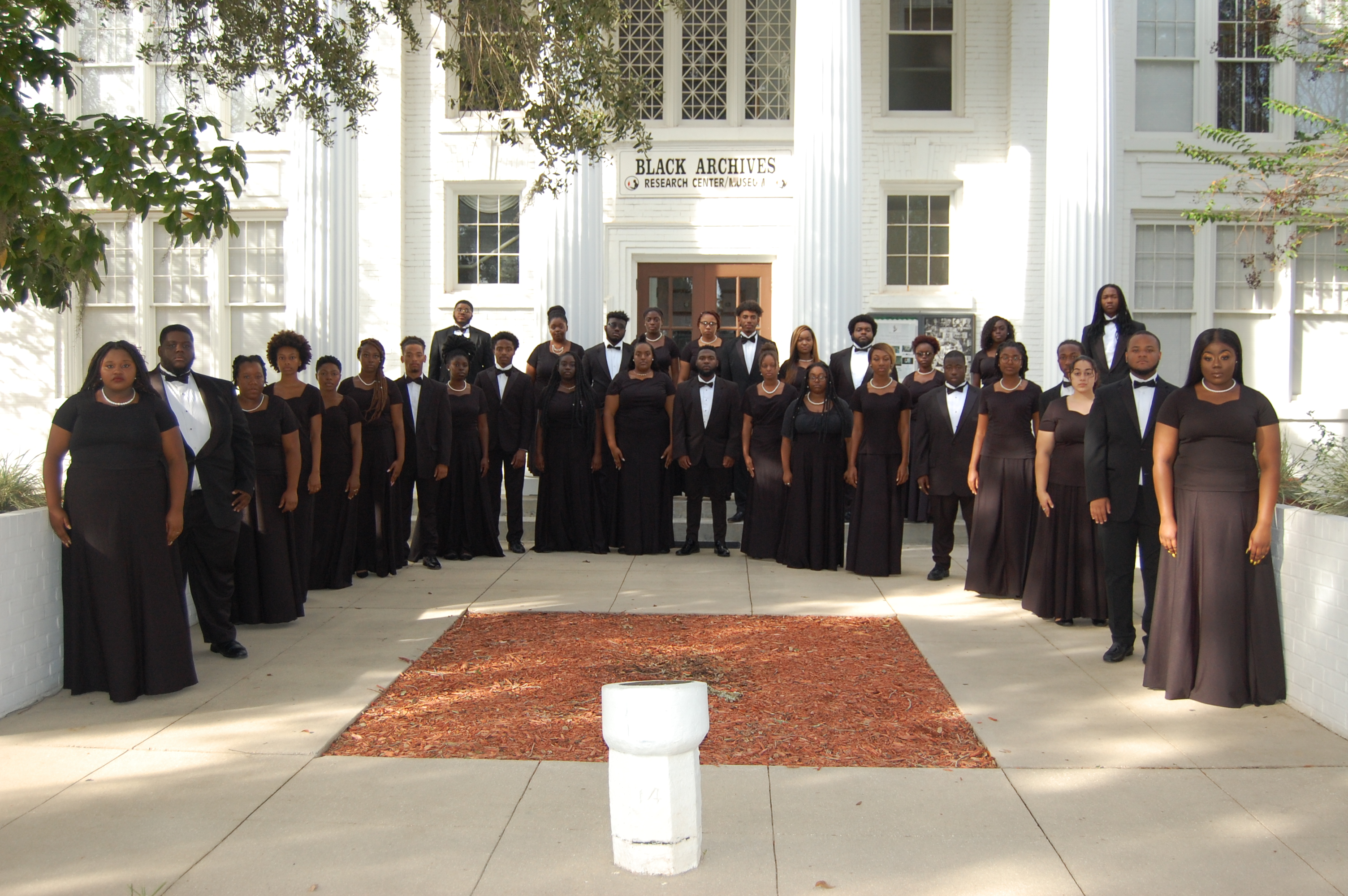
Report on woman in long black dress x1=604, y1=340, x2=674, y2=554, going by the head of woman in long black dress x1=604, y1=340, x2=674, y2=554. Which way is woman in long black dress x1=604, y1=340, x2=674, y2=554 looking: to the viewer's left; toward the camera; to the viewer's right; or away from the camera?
toward the camera

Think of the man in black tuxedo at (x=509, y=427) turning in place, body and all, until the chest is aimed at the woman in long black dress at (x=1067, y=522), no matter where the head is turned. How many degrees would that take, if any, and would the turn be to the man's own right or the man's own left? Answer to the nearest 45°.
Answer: approximately 45° to the man's own left

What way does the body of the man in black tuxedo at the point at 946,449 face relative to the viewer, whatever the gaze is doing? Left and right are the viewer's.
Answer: facing the viewer

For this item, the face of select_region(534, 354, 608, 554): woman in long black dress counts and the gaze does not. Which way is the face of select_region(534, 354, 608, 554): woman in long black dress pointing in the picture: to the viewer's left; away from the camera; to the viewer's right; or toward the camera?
toward the camera

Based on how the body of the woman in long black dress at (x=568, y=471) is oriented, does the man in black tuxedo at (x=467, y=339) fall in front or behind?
behind

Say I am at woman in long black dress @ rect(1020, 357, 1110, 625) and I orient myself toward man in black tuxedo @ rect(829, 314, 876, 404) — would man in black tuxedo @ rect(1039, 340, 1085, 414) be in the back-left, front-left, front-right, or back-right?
front-right

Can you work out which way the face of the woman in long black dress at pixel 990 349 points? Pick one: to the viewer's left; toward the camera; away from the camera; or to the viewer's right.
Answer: toward the camera

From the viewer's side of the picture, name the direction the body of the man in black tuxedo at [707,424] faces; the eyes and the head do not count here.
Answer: toward the camera

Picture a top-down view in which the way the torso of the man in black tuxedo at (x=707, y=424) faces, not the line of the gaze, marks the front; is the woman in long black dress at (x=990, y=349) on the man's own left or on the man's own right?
on the man's own left

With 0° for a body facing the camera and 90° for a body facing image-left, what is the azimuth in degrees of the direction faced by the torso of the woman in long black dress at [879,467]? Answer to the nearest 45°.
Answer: approximately 0°

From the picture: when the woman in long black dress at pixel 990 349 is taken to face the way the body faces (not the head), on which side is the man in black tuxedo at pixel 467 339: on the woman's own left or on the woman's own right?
on the woman's own right

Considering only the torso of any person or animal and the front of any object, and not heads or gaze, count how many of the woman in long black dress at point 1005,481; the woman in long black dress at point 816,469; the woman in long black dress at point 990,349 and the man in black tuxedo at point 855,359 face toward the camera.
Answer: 4
